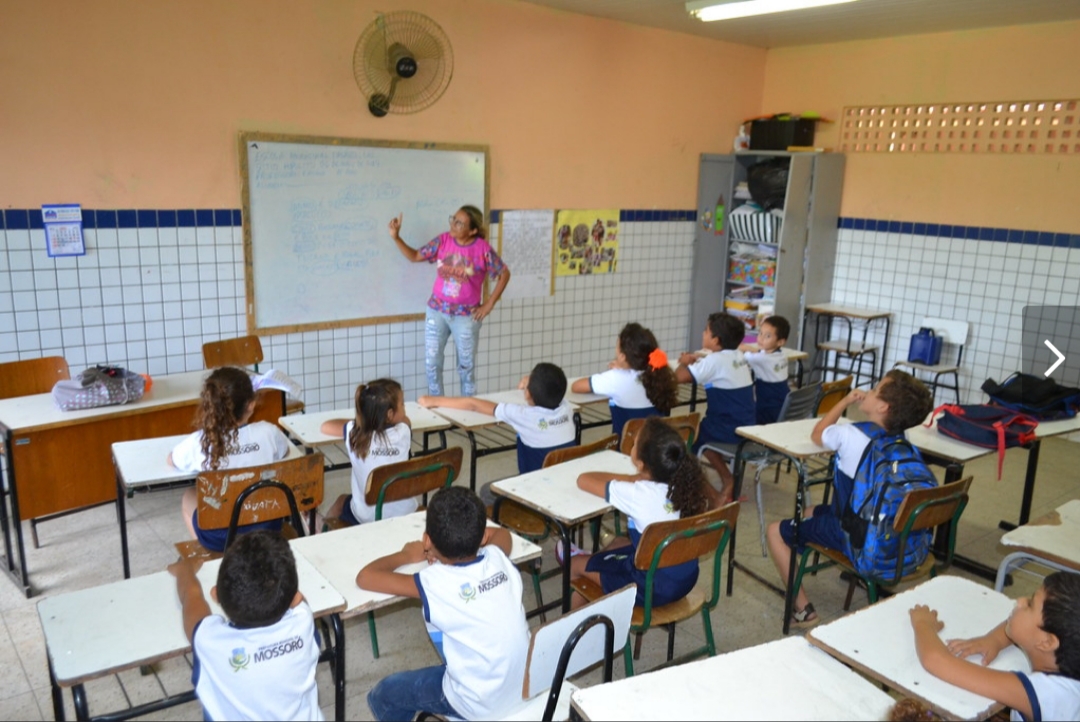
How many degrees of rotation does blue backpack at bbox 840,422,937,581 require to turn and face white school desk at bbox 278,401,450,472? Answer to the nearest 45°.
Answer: approximately 135° to its right

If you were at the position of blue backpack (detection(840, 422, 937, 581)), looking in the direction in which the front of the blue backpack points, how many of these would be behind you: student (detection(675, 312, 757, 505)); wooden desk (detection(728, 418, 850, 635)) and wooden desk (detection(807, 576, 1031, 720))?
2

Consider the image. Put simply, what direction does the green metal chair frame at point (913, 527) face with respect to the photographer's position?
facing away from the viewer and to the left of the viewer

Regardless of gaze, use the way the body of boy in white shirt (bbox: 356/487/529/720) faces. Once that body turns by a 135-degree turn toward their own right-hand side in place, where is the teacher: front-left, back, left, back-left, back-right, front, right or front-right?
left

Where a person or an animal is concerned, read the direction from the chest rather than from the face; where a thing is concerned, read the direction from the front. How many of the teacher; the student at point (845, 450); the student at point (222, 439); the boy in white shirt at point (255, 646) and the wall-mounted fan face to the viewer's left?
1

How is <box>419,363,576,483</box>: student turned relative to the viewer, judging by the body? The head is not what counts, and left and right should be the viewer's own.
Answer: facing away from the viewer and to the left of the viewer

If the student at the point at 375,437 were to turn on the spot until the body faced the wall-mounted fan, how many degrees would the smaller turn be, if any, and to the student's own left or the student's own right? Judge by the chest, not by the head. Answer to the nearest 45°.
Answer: approximately 45° to the student's own right

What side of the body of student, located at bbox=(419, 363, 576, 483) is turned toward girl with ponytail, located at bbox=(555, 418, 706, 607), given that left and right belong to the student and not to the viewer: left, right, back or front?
back

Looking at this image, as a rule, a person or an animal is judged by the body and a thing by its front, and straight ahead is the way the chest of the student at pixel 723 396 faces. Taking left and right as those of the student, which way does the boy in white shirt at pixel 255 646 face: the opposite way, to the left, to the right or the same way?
the same way

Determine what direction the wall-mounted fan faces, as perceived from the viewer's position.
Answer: facing the viewer

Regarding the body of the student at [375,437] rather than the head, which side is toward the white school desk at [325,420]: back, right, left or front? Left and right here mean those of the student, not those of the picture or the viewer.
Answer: front

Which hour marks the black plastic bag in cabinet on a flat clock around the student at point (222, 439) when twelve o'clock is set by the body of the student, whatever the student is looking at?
The black plastic bag in cabinet is roughly at 2 o'clock from the student.

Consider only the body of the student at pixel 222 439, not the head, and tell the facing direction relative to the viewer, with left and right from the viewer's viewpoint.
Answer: facing away from the viewer

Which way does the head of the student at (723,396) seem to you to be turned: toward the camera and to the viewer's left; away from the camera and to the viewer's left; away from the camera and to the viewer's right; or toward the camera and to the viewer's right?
away from the camera and to the viewer's left

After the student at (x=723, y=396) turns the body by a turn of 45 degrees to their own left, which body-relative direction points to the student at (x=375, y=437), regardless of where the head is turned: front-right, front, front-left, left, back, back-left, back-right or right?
front-left

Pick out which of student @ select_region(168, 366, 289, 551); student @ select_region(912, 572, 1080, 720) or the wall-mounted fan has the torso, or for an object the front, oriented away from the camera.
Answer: student @ select_region(168, 366, 289, 551)

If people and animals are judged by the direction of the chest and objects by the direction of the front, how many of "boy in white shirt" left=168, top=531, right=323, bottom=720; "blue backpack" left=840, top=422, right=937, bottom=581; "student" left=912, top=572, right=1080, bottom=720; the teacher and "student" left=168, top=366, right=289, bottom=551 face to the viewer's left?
1

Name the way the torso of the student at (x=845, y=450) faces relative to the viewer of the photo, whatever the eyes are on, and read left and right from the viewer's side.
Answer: facing to the left of the viewer

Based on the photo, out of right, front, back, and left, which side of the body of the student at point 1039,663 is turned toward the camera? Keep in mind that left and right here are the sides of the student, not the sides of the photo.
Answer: left

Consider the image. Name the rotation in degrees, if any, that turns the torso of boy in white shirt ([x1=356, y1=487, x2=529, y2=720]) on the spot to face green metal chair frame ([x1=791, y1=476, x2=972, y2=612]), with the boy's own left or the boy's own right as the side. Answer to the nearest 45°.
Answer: approximately 90° to the boy's own right

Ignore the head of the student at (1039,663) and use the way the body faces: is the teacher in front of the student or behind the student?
in front

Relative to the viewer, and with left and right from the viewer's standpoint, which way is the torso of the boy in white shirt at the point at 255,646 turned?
facing away from the viewer
